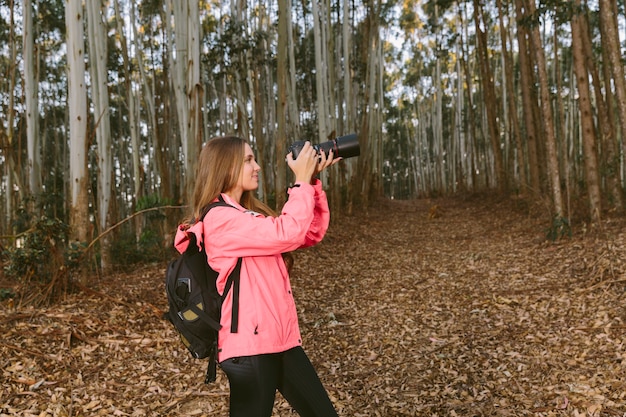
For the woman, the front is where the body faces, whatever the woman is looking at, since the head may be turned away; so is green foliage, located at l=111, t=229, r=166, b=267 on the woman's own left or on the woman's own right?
on the woman's own left

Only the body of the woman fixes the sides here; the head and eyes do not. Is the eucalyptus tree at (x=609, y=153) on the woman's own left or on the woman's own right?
on the woman's own left

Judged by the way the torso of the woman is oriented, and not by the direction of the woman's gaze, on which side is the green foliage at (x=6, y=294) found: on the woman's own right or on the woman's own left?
on the woman's own left

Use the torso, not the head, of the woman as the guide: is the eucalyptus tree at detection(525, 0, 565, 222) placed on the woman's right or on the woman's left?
on the woman's left

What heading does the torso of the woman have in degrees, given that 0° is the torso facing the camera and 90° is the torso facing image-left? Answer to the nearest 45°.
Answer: approximately 270°

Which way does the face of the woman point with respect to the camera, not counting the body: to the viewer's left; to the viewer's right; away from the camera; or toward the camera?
to the viewer's right
